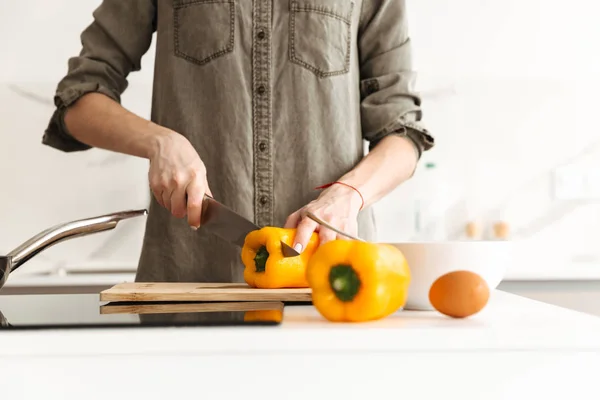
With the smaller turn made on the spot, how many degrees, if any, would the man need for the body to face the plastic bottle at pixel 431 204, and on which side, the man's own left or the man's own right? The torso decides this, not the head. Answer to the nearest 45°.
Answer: approximately 135° to the man's own left

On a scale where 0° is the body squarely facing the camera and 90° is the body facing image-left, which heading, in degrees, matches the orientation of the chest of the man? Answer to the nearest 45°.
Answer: approximately 0°

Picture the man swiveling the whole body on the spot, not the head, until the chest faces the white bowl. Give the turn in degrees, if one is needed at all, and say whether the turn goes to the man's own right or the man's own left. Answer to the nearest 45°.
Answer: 0° — they already face it
